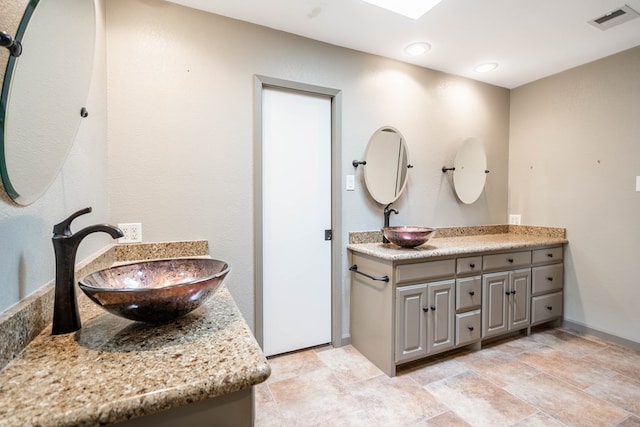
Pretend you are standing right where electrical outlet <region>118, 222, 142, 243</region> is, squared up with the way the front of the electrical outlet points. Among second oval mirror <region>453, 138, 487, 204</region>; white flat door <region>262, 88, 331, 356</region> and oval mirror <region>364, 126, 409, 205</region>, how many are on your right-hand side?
0

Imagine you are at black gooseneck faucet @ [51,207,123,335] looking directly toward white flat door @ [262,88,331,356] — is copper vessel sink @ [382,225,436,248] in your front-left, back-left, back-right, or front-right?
front-right

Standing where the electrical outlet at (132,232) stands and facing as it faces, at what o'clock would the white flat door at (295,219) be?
The white flat door is roughly at 9 o'clock from the electrical outlet.

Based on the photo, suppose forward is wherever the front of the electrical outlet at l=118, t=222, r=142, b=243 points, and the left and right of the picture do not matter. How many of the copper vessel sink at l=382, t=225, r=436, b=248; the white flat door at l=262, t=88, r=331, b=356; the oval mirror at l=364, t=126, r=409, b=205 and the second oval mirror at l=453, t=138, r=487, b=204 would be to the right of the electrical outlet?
0

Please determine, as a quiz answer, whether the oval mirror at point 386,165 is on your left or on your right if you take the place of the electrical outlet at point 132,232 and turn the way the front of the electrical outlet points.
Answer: on your left

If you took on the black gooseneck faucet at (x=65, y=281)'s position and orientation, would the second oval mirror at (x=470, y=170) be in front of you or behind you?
in front

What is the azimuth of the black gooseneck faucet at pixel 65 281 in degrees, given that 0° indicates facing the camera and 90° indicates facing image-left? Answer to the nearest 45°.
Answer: approximately 270°
